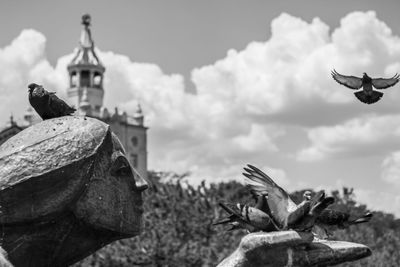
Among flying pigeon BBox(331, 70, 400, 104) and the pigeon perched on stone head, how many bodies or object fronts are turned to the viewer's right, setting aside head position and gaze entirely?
0

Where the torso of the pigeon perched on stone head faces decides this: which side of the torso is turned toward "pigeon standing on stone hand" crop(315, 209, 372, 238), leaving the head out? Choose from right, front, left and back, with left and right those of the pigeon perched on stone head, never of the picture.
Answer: back

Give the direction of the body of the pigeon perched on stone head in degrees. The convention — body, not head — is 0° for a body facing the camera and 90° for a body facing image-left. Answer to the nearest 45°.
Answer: approximately 90°

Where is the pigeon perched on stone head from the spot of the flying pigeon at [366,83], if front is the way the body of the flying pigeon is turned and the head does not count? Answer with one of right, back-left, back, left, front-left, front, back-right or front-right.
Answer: front-right
